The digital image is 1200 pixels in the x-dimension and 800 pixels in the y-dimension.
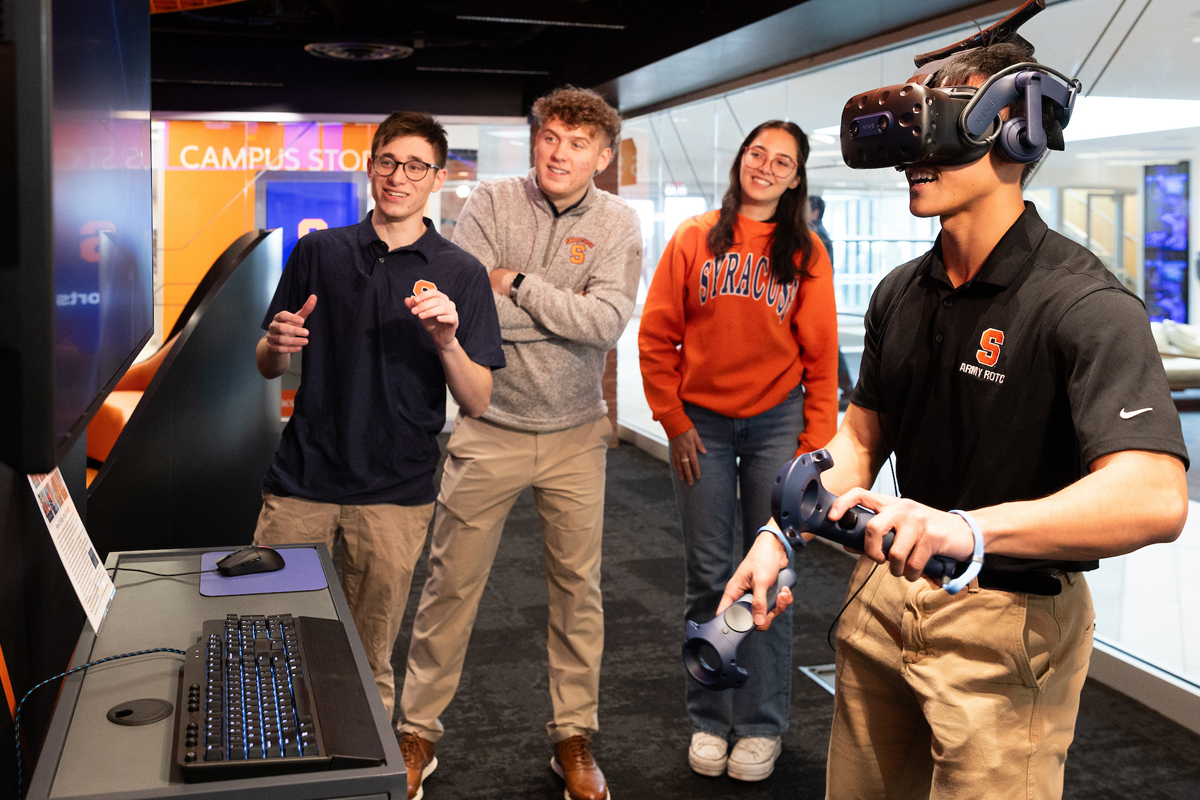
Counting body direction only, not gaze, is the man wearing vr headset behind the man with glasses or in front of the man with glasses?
in front

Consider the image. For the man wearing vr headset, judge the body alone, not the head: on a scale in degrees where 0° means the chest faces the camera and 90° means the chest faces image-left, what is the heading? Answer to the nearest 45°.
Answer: approximately 45°

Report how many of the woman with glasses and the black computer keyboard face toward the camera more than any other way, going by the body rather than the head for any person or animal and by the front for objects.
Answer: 1

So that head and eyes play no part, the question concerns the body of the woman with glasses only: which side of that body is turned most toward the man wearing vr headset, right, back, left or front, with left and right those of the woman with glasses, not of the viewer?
front

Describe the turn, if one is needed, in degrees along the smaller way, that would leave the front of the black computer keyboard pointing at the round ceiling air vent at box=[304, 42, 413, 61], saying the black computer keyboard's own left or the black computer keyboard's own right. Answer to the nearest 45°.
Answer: approximately 90° to the black computer keyboard's own left

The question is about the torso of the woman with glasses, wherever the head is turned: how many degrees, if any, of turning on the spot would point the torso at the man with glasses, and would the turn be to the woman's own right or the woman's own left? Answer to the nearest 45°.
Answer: approximately 45° to the woman's own right

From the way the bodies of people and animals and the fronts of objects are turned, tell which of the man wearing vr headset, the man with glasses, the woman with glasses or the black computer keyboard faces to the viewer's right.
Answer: the black computer keyboard

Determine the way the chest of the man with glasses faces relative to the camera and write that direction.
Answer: toward the camera

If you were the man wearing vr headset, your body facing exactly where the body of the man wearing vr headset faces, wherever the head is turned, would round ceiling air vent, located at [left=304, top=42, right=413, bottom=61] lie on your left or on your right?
on your right

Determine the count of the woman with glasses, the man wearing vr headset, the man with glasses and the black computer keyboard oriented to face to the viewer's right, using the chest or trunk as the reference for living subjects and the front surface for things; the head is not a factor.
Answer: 1

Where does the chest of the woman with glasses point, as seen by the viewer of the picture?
toward the camera

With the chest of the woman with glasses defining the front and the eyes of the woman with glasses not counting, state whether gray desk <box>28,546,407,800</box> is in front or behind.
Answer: in front

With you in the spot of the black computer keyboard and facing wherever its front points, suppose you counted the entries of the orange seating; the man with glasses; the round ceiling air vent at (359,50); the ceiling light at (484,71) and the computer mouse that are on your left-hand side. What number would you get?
5

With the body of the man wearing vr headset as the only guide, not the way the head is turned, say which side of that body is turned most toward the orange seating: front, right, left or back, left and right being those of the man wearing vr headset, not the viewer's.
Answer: right

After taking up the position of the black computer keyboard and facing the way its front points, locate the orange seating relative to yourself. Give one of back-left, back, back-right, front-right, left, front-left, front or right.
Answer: left

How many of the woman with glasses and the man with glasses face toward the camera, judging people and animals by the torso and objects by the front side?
2

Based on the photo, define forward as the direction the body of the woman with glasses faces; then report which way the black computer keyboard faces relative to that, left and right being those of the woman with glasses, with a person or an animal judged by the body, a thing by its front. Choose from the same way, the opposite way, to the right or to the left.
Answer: to the left

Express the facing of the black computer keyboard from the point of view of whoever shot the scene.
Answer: facing to the right of the viewer

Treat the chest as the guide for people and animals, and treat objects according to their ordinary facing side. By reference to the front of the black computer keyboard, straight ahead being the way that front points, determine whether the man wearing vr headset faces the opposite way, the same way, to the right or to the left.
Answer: the opposite way
